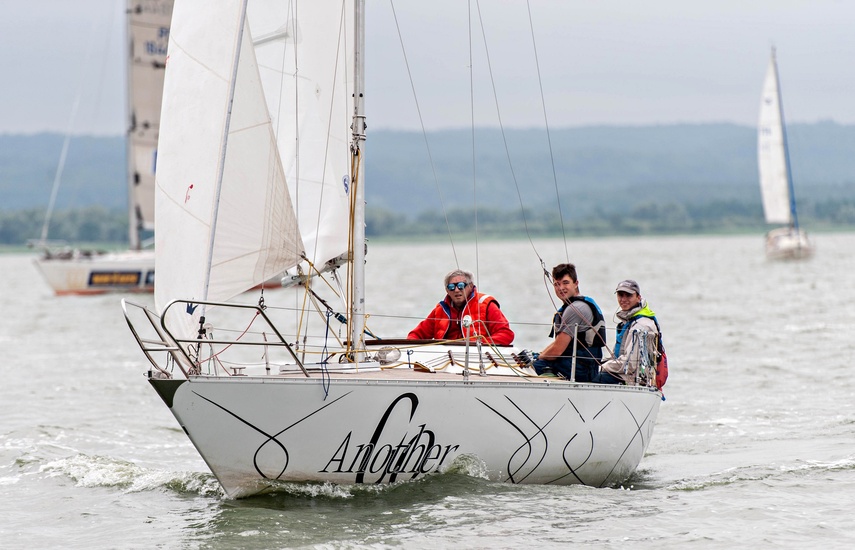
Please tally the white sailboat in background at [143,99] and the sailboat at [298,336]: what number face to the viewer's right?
0

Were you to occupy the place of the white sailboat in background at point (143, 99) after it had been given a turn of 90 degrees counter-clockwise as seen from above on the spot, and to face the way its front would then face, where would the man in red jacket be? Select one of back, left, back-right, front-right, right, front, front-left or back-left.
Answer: front

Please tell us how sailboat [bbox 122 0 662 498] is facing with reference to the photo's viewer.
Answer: facing the viewer and to the left of the viewer

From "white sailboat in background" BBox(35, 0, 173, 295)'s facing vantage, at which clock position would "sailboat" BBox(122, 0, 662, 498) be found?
The sailboat is roughly at 9 o'clock from the white sailboat in background.

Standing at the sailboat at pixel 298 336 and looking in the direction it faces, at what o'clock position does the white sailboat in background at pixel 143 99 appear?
The white sailboat in background is roughly at 4 o'clock from the sailboat.

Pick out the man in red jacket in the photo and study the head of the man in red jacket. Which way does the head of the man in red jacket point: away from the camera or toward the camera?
toward the camera

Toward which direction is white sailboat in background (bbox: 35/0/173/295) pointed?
to the viewer's left
